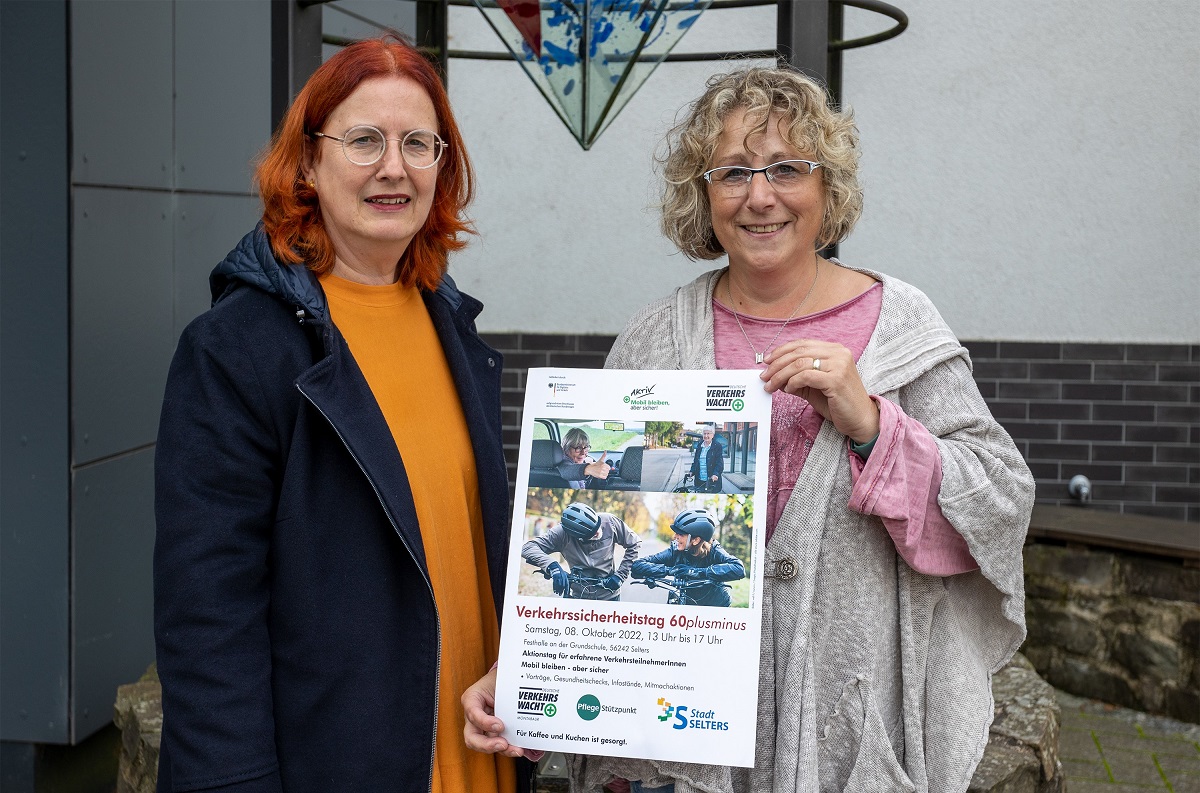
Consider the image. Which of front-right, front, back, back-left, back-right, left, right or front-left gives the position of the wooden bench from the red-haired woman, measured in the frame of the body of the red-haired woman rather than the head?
left

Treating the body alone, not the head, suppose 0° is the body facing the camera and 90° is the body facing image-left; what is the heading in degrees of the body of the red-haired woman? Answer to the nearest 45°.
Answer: approximately 315°

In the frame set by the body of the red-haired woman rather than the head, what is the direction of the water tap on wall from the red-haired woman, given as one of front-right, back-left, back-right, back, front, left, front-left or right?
left
